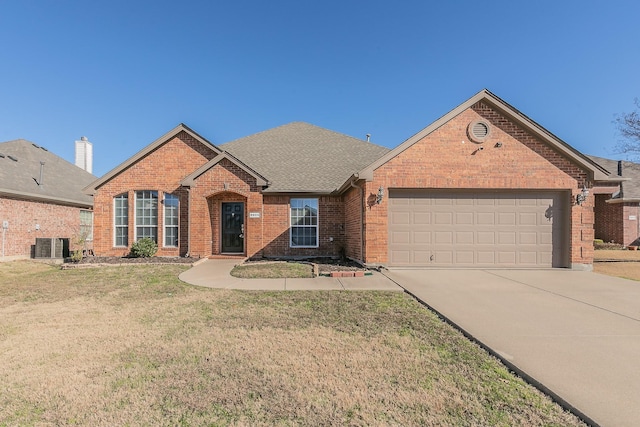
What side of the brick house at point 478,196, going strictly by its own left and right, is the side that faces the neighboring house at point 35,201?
right

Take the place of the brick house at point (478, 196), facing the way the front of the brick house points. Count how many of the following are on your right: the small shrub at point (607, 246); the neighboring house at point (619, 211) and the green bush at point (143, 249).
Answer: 1

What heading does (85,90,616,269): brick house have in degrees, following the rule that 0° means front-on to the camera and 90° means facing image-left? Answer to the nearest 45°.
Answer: approximately 0°

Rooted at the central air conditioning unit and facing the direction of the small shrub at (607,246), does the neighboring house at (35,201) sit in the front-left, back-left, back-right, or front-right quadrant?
back-left

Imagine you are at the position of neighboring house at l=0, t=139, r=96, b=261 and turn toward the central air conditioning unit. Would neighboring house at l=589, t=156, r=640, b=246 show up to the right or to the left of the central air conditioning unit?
left

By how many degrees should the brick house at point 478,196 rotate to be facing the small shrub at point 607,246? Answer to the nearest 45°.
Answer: approximately 135° to its left

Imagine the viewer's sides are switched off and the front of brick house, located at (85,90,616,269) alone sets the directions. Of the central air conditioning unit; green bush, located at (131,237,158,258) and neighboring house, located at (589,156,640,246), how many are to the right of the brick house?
2
